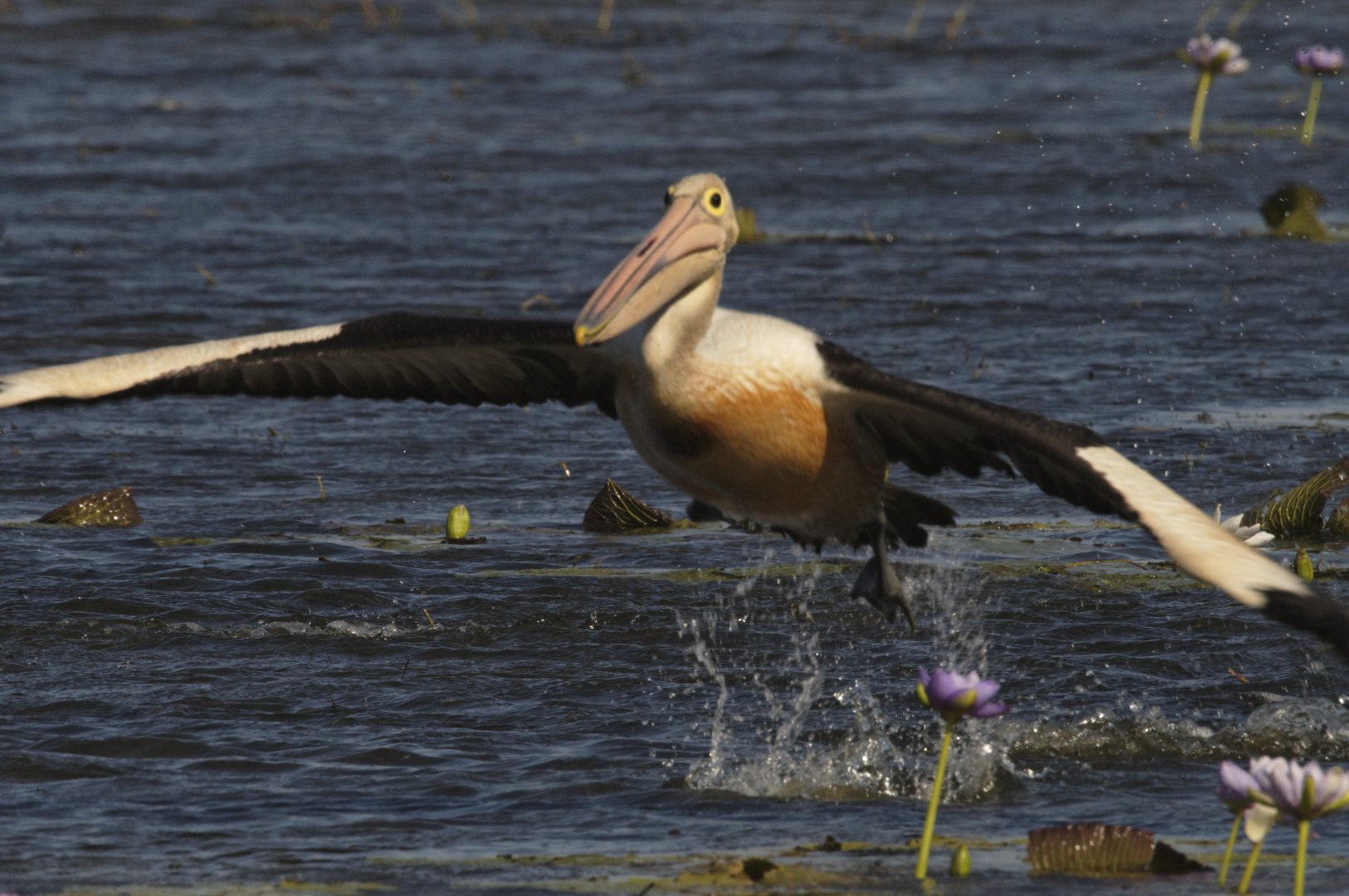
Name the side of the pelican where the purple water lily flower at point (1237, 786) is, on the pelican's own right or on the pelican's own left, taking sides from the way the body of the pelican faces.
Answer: on the pelican's own left

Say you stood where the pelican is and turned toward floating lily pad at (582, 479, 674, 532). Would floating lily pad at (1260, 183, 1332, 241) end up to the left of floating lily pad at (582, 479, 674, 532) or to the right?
right

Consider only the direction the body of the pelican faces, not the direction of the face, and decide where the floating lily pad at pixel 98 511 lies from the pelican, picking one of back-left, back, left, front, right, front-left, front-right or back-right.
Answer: right

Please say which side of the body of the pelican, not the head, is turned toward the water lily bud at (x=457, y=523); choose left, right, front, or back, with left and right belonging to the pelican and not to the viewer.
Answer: right

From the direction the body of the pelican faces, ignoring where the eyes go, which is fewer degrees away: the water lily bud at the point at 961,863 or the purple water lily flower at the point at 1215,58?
the water lily bud

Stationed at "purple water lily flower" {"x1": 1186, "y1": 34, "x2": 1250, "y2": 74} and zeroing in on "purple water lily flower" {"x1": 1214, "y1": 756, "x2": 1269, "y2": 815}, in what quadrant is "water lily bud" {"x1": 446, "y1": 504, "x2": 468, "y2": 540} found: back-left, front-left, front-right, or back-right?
front-right

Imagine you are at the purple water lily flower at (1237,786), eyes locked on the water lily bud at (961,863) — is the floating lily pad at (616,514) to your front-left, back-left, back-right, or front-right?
front-right

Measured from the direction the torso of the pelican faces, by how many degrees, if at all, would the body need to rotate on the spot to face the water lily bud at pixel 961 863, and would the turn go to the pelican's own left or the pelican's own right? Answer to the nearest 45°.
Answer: approximately 90° to the pelican's own left

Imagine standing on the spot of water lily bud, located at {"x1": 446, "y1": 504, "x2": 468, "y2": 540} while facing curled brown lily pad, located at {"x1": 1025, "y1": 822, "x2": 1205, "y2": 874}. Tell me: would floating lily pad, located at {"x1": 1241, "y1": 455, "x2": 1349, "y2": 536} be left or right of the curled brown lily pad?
left

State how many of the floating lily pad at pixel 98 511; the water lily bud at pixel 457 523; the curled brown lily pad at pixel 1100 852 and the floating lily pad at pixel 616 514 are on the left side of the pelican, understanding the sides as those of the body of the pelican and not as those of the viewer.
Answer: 1

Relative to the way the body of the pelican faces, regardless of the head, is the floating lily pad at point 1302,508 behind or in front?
behind

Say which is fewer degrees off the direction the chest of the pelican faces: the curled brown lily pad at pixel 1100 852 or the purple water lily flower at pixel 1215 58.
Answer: the curled brown lily pad

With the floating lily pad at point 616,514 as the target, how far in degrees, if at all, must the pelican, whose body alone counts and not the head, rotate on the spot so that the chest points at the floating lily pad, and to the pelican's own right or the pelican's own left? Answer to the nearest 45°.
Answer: approximately 135° to the pelican's own right

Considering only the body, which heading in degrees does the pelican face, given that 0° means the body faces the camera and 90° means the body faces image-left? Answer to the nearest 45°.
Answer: approximately 45°

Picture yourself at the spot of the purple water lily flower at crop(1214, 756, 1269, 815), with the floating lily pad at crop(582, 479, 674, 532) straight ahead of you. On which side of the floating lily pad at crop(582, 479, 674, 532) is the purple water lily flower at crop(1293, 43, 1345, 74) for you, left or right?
right

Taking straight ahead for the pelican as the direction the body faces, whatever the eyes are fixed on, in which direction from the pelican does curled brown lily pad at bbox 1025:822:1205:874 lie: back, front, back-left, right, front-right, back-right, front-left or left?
left

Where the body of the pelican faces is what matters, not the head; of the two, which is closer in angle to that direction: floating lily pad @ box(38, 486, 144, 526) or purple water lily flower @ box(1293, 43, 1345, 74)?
the floating lily pad
